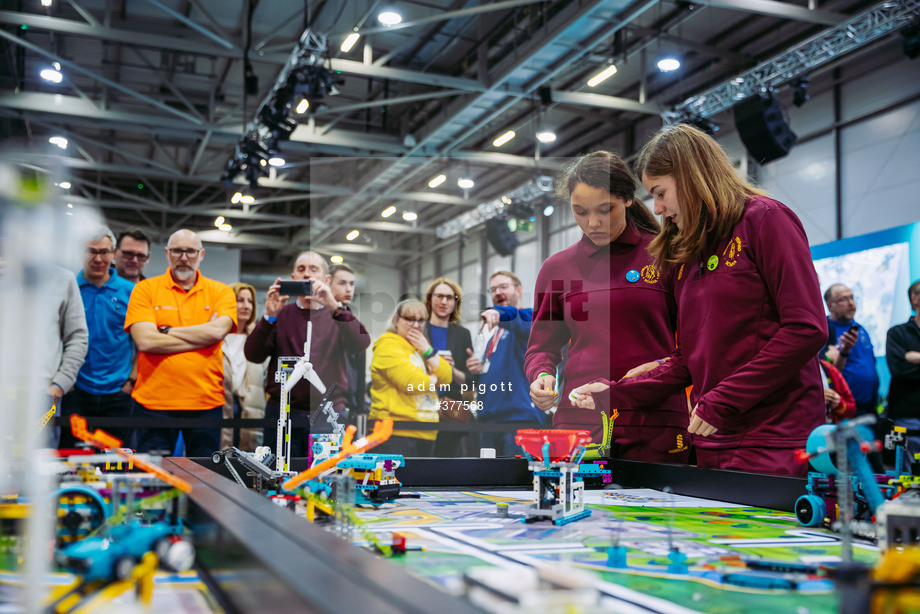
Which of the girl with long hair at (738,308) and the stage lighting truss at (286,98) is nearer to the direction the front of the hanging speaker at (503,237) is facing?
the girl with long hair

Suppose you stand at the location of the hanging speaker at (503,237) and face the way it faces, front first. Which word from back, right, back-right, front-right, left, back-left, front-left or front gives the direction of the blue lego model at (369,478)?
front-left

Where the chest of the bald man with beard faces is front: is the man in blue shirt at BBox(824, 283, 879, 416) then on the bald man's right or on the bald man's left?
on the bald man's left

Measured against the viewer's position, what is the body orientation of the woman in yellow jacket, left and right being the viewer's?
facing the viewer and to the right of the viewer

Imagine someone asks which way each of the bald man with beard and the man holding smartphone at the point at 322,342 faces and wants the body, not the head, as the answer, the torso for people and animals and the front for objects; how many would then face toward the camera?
2

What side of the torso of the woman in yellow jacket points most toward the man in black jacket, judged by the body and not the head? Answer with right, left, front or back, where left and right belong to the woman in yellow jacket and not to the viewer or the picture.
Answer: left

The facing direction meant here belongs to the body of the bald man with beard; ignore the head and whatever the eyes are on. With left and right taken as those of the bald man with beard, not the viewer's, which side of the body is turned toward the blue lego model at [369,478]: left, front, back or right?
front

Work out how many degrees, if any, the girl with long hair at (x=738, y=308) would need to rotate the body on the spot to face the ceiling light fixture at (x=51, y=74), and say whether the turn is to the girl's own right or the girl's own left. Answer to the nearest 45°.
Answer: approximately 90° to the girl's own right

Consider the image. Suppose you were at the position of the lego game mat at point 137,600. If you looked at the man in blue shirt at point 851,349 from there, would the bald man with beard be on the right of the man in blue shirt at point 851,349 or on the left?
left

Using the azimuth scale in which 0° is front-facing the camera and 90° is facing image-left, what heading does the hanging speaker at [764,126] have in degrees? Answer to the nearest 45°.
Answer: approximately 45°
